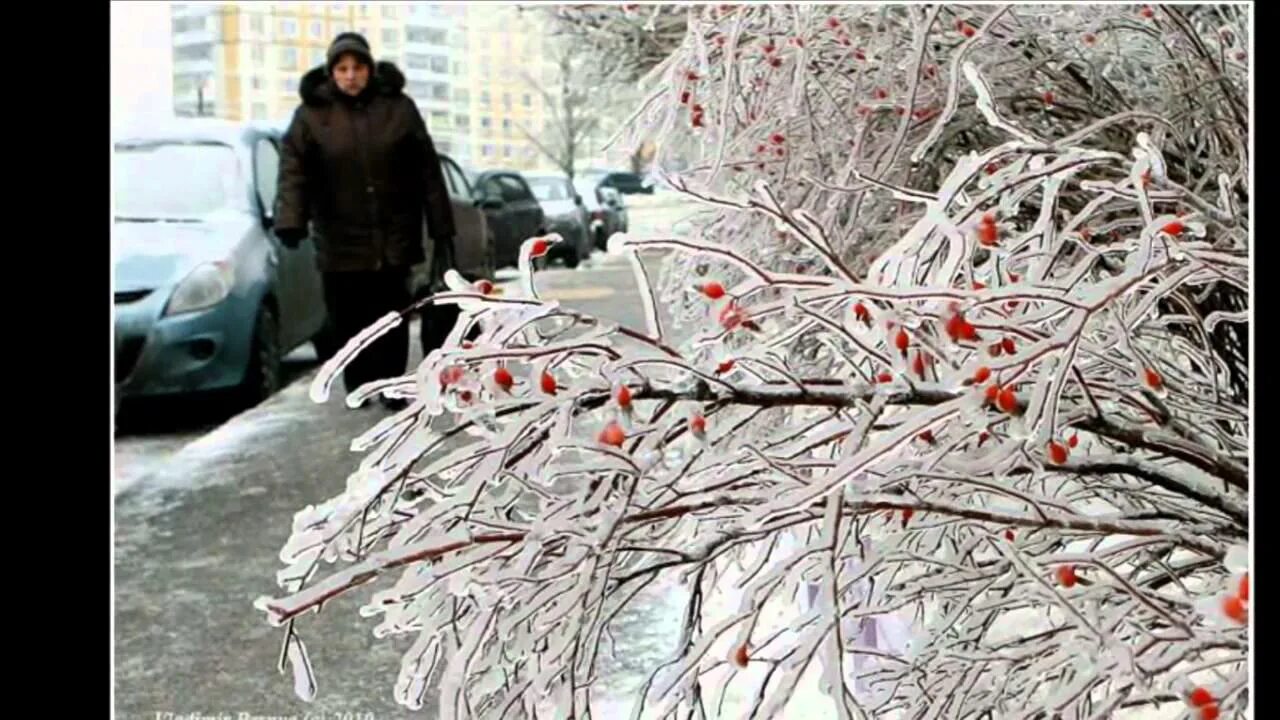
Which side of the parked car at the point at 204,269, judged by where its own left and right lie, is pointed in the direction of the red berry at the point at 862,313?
front

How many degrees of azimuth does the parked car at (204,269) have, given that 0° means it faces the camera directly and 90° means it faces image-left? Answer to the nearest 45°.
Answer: approximately 45°

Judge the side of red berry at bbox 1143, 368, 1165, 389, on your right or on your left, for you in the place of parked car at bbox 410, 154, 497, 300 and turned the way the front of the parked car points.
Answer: on your left

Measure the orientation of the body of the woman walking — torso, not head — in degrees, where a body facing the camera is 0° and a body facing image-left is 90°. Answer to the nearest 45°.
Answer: approximately 0°

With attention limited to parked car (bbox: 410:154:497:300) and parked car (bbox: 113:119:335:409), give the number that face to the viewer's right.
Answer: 0
